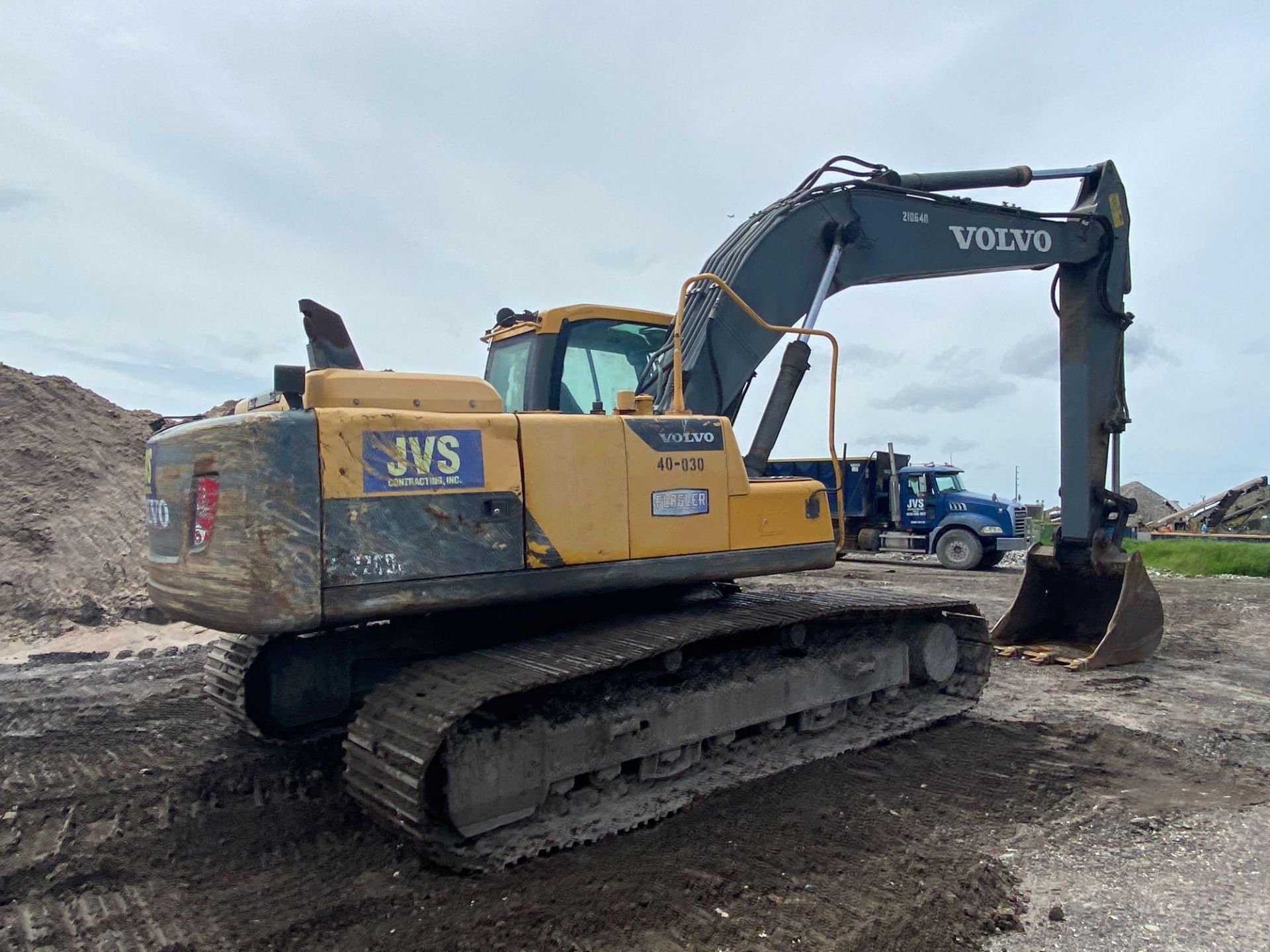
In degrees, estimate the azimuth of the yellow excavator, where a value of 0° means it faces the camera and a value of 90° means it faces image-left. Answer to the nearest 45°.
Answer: approximately 225°

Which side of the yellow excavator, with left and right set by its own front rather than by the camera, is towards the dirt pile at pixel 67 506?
left

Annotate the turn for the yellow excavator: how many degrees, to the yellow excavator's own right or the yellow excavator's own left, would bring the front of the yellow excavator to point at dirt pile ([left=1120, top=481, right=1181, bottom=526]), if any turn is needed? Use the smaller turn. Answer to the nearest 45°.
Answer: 0° — it already faces it

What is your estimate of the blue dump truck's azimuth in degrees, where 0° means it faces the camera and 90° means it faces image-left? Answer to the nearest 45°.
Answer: approximately 315°
